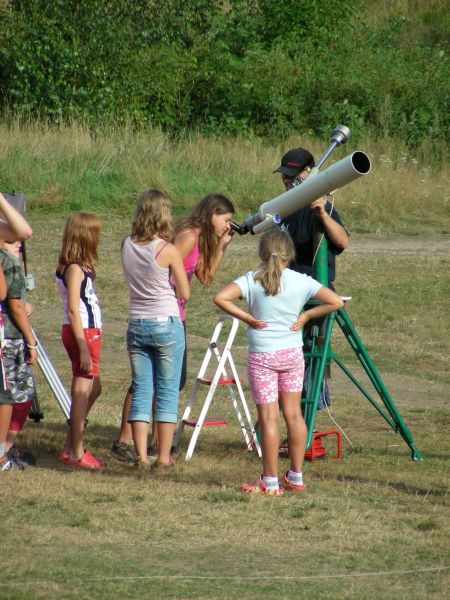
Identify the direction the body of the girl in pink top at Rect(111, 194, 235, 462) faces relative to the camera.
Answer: to the viewer's right

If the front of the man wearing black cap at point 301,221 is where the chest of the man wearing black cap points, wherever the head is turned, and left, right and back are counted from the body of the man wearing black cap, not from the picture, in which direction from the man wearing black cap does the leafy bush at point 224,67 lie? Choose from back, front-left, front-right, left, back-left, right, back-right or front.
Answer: back-right

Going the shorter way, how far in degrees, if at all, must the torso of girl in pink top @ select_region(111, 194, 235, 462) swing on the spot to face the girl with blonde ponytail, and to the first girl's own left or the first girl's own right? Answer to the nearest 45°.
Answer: approximately 45° to the first girl's own right

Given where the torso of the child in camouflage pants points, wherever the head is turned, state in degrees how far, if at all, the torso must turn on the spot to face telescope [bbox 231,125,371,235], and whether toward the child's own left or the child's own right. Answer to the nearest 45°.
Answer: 0° — they already face it

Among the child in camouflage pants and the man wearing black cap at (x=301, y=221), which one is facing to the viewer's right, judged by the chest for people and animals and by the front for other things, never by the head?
the child in camouflage pants

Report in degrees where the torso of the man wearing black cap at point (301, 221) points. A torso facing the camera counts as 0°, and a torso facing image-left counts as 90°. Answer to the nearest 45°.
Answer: approximately 45°

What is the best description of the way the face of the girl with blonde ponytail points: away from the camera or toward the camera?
away from the camera

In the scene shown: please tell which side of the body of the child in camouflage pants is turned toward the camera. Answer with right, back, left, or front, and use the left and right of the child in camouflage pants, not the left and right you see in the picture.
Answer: right

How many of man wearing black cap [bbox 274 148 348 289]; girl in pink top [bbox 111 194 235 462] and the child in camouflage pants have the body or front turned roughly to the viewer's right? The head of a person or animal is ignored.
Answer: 2
